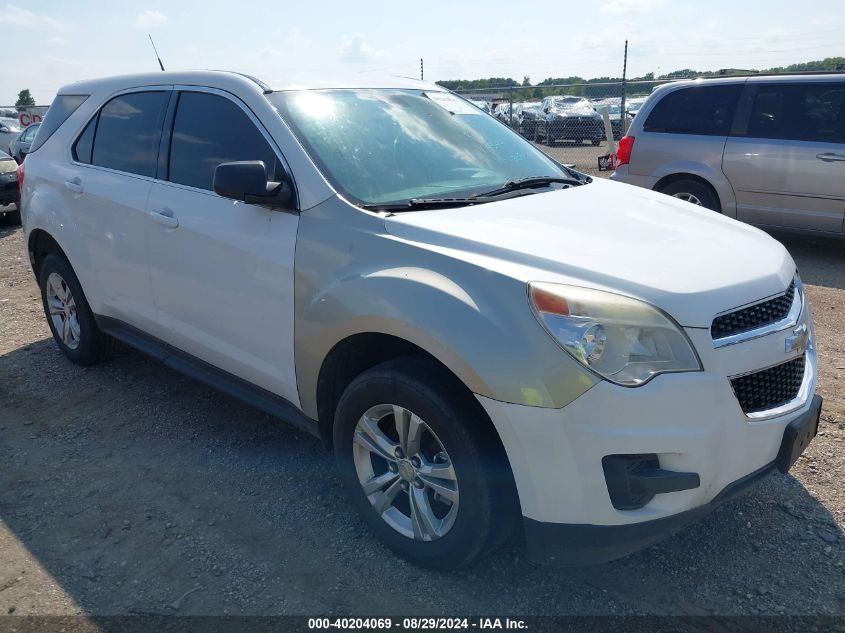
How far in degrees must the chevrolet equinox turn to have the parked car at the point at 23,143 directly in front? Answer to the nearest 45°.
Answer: approximately 180°

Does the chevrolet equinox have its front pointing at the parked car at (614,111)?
no

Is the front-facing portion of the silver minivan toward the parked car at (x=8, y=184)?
no

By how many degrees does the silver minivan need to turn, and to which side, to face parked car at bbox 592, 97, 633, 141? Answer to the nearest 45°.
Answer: approximately 90° to its left

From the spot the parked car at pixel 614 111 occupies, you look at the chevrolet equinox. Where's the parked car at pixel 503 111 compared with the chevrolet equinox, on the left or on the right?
right

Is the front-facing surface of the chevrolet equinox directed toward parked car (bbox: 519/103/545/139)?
no

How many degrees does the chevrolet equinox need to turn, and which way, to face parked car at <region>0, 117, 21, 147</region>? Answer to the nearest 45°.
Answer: approximately 180°

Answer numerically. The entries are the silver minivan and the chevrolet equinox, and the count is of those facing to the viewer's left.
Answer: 0

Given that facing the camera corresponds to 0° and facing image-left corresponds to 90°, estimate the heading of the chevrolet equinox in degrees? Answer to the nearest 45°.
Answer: approximately 315°

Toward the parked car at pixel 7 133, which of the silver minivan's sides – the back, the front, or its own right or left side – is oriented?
back

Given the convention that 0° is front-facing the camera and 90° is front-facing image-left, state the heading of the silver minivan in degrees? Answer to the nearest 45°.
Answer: approximately 270°

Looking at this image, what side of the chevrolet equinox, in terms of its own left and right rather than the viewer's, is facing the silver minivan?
left
